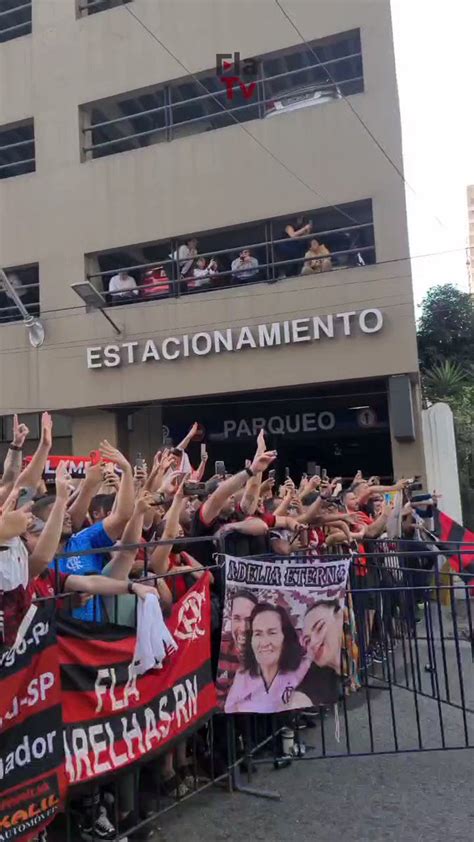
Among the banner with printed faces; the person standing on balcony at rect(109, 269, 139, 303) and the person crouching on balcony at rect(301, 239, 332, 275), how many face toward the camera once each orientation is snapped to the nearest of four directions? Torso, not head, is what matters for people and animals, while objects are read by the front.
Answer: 3

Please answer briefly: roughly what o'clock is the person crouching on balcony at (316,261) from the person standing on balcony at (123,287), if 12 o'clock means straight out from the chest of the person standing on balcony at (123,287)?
the person crouching on balcony at (316,261) is roughly at 10 o'clock from the person standing on balcony at (123,287).

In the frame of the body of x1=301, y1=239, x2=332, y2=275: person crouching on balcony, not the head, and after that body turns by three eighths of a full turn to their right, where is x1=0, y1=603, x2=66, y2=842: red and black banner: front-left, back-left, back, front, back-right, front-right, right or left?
back-left

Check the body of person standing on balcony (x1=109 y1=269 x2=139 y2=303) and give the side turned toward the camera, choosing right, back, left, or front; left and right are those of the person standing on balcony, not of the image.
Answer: front

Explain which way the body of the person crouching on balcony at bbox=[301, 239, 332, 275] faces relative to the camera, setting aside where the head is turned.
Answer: toward the camera

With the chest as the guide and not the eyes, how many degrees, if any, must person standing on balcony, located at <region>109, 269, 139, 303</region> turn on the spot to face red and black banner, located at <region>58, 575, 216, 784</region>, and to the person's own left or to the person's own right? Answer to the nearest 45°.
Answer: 0° — they already face it

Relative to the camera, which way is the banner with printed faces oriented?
toward the camera

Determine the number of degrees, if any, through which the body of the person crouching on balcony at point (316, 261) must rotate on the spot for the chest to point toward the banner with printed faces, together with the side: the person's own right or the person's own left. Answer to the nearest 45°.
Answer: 0° — they already face it

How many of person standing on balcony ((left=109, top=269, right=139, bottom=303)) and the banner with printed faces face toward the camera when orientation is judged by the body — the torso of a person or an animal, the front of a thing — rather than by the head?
2

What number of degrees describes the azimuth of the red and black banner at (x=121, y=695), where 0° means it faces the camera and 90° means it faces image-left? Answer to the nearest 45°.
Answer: approximately 315°

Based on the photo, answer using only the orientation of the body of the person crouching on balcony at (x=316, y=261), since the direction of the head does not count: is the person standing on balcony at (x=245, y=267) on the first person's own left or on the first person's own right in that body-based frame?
on the first person's own right
